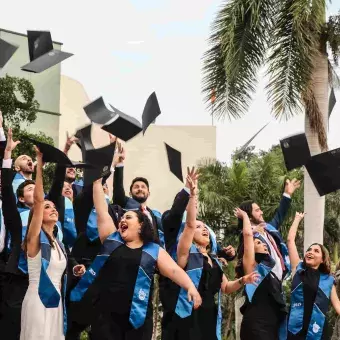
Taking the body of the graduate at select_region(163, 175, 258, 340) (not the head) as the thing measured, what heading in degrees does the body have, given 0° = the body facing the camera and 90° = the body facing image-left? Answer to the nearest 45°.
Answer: approximately 315°

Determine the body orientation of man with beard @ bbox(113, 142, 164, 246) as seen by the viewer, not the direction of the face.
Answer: toward the camera

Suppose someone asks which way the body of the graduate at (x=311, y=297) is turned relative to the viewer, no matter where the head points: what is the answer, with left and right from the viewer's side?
facing the viewer

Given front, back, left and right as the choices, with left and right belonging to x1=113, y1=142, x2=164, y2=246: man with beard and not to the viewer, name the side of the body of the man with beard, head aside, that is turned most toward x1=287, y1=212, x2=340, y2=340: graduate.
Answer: left

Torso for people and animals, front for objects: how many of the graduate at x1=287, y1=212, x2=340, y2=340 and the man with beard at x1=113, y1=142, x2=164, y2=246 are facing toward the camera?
2

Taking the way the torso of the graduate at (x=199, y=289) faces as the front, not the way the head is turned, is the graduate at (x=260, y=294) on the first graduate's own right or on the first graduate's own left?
on the first graduate's own left
